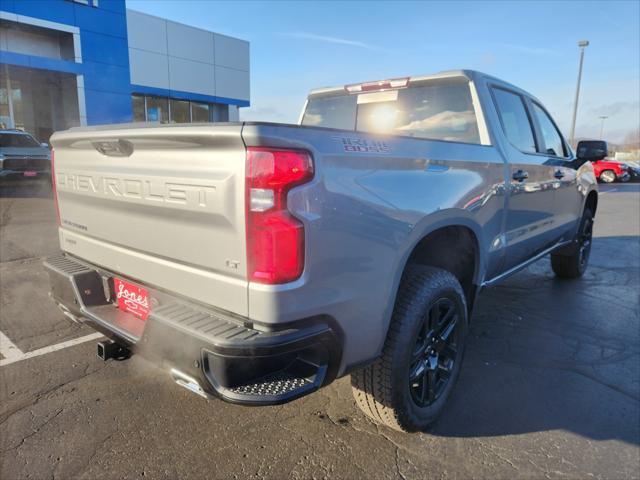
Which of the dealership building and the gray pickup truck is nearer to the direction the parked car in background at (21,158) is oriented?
the gray pickup truck

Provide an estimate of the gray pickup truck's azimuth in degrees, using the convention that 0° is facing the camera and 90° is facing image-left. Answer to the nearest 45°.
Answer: approximately 225°

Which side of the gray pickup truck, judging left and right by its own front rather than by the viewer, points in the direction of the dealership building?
left

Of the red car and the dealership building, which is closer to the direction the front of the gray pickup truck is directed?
the red car

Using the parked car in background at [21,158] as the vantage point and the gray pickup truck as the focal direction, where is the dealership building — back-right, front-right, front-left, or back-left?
back-left

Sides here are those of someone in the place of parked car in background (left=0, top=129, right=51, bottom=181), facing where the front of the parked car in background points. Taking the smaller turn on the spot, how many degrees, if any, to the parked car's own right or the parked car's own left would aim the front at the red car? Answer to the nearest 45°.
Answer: approximately 45° to the parked car's own left
